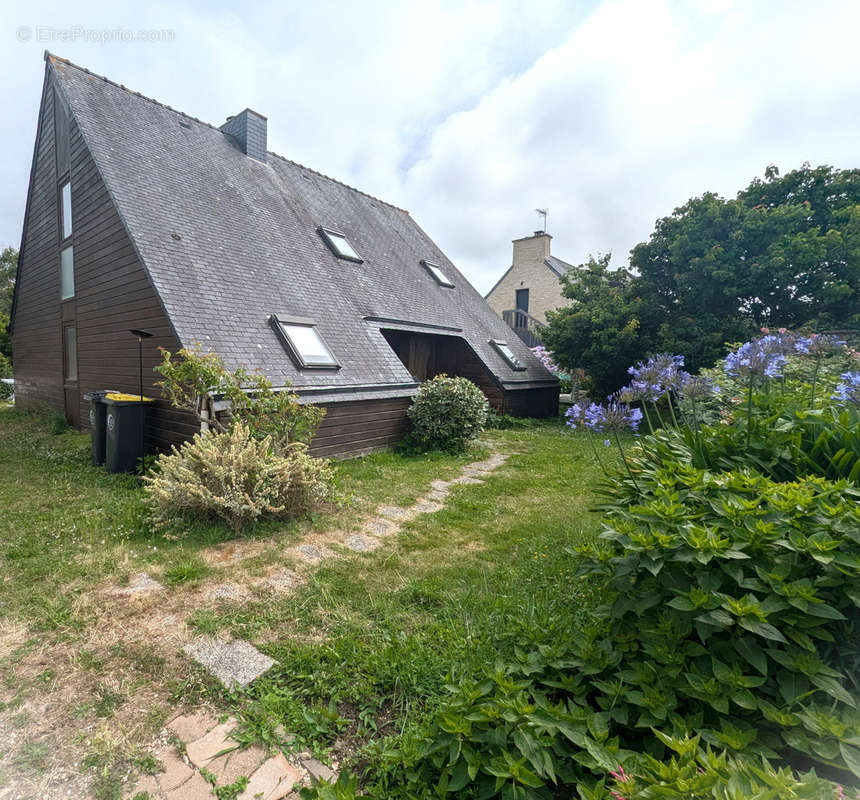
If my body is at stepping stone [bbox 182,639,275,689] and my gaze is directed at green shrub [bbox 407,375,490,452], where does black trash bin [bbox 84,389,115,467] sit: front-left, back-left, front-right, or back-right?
front-left

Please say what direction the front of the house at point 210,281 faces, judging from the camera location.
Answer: facing the viewer and to the right of the viewer

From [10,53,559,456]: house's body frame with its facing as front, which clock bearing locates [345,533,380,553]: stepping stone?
The stepping stone is roughly at 1 o'clock from the house.

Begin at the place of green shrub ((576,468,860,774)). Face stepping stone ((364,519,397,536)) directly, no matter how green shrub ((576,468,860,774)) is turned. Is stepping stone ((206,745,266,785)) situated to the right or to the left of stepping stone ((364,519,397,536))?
left

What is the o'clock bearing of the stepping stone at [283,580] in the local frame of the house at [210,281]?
The stepping stone is roughly at 1 o'clock from the house.

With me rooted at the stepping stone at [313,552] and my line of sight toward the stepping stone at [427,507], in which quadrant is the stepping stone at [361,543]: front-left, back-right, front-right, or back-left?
front-right

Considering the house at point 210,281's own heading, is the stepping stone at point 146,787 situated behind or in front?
in front

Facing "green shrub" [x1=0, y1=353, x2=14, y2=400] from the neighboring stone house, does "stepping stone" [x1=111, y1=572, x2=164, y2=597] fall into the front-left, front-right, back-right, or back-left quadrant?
front-left

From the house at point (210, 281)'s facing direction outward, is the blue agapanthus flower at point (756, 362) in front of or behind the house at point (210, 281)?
in front

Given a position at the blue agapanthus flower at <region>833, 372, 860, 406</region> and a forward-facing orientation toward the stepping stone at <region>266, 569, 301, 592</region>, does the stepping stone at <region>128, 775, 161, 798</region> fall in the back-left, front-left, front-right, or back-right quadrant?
front-left

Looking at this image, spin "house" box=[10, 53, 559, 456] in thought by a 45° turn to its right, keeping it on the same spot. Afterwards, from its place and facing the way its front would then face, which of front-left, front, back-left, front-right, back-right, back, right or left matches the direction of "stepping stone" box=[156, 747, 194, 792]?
front

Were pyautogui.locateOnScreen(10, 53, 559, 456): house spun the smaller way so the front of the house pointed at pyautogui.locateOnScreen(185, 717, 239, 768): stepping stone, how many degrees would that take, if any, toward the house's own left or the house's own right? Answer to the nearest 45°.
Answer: approximately 45° to the house's own right

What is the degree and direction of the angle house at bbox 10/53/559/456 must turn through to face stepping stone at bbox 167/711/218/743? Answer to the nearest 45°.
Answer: approximately 45° to its right

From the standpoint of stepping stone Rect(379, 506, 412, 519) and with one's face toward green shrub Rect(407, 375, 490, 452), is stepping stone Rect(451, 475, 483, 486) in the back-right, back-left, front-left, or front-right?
front-right

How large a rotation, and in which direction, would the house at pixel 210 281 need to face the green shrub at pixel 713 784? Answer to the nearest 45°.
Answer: approximately 45° to its right

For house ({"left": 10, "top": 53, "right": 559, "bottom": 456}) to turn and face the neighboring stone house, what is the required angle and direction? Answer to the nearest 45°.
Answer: approximately 90° to its left
